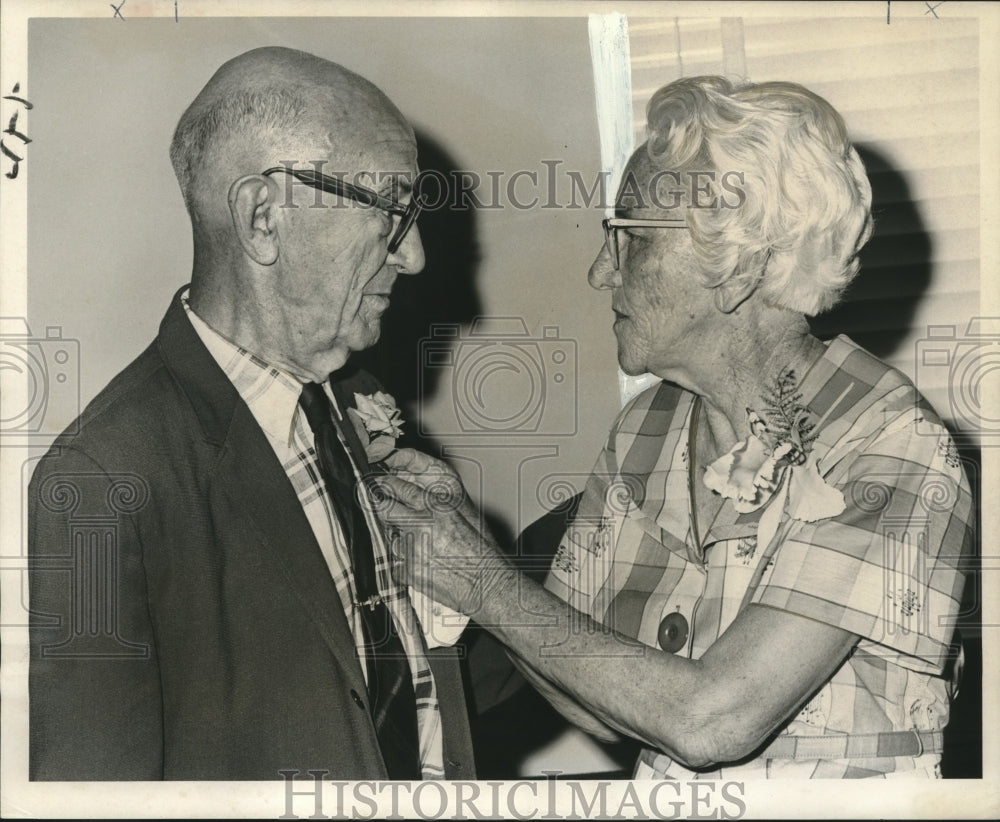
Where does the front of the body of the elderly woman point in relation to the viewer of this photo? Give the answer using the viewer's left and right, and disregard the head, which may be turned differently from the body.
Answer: facing the viewer and to the left of the viewer

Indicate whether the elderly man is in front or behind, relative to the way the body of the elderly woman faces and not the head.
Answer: in front

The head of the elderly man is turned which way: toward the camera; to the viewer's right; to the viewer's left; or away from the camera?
to the viewer's right

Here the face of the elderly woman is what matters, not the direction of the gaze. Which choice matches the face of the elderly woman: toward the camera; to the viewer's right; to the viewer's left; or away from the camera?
to the viewer's left
